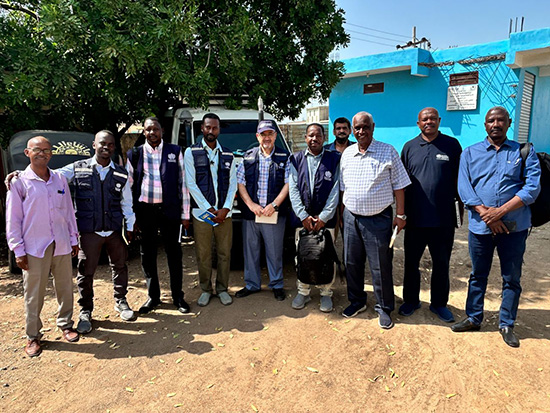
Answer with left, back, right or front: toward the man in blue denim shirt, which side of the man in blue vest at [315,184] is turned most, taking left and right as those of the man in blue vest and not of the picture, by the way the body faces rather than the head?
left

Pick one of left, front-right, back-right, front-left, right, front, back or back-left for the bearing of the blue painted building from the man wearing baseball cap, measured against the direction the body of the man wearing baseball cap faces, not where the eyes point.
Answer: back-left

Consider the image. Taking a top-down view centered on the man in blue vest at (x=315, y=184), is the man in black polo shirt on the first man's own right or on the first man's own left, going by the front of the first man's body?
on the first man's own left

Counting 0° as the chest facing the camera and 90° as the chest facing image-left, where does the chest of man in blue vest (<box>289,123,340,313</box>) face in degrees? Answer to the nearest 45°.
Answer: approximately 0°

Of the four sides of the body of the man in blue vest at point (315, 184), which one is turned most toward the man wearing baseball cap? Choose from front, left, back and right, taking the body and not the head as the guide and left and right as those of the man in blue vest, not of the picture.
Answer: right

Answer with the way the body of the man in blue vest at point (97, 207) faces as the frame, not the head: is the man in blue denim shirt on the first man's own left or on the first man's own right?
on the first man's own left

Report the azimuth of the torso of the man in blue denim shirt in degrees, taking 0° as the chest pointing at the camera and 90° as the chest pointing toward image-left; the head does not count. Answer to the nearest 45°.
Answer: approximately 0°
